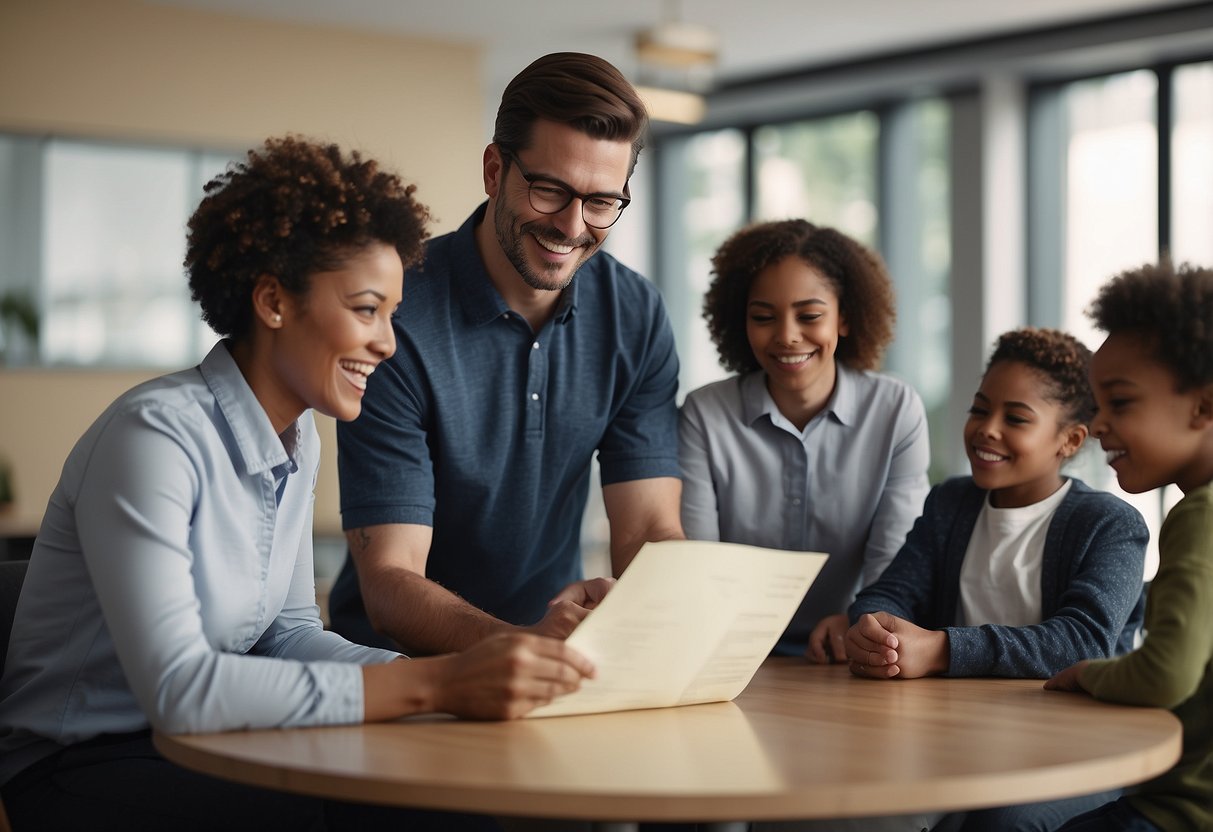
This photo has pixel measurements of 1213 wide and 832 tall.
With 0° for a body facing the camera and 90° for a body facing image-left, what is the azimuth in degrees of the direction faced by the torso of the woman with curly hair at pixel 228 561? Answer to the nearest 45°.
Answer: approximately 270°

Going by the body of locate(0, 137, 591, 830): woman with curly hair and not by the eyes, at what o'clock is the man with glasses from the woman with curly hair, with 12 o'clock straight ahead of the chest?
The man with glasses is roughly at 10 o'clock from the woman with curly hair.

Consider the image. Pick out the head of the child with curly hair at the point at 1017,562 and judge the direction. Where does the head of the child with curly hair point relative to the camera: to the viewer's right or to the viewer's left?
to the viewer's left

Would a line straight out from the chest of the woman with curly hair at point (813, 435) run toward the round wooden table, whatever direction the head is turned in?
yes

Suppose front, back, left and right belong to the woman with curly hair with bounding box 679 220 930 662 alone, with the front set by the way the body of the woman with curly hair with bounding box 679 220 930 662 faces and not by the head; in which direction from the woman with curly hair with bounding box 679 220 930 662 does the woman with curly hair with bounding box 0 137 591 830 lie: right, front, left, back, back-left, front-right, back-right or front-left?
front-right

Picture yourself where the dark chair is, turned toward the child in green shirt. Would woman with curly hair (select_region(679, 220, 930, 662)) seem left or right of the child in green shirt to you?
left

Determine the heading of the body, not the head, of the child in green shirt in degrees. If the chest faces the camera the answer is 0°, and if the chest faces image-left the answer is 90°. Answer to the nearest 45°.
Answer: approximately 90°

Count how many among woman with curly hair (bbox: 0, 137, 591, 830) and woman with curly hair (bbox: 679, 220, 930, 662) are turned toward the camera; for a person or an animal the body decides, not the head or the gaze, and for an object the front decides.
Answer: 1
